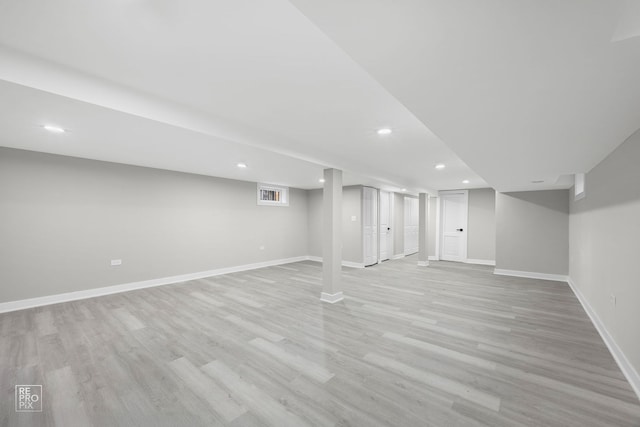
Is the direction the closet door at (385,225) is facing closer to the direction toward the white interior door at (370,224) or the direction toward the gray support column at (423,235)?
the gray support column

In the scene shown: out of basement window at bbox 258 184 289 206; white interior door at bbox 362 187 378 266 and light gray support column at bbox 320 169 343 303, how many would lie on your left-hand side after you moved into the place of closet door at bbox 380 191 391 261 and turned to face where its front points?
0

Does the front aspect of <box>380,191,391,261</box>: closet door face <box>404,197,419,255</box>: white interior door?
no

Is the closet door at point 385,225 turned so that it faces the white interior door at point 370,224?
no

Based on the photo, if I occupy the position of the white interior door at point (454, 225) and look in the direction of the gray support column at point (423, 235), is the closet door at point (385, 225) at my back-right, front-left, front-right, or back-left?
front-right

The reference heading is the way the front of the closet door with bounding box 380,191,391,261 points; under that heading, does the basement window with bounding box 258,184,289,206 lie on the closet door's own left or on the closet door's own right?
on the closet door's own right

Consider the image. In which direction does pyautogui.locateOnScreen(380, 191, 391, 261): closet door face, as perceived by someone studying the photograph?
facing the viewer and to the right of the viewer

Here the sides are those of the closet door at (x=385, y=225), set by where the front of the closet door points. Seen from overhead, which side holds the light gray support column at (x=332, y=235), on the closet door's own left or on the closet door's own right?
on the closet door's own right

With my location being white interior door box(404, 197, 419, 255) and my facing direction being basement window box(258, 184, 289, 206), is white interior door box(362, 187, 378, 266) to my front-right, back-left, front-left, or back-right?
front-left

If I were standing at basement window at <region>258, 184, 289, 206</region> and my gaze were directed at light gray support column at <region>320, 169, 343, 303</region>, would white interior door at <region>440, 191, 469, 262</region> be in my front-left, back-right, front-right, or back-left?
front-left

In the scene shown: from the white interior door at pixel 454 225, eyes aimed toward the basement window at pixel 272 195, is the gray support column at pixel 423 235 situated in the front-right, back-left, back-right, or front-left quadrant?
front-left

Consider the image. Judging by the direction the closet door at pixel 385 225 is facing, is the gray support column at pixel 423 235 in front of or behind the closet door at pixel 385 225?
in front
